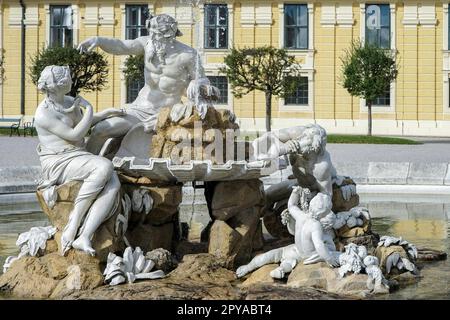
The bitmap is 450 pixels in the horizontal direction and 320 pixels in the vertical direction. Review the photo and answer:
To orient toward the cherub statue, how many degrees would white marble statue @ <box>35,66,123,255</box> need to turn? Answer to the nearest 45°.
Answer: approximately 45° to its left

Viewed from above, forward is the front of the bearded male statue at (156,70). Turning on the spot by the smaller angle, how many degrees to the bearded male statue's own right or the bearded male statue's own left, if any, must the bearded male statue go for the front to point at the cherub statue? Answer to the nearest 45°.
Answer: approximately 90° to the bearded male statue's own left

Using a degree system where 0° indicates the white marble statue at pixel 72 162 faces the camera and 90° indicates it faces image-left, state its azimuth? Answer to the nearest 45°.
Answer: approximately 315°

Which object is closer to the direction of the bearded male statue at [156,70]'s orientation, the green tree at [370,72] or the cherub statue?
the cherub statue

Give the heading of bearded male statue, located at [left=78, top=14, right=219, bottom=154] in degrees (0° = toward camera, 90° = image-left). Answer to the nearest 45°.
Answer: approximately 45°

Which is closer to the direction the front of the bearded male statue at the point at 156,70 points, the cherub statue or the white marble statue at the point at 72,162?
the white marble statue

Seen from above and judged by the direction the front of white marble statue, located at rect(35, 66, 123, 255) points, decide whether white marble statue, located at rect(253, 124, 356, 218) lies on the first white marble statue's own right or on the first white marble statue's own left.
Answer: on the first white marble statue's own left

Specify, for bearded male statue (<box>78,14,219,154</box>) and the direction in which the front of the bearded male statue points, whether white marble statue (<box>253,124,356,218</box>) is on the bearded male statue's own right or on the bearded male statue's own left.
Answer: on the bearded male statue's own left

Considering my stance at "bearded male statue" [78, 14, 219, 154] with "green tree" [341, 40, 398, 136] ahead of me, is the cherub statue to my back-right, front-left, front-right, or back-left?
back-right
